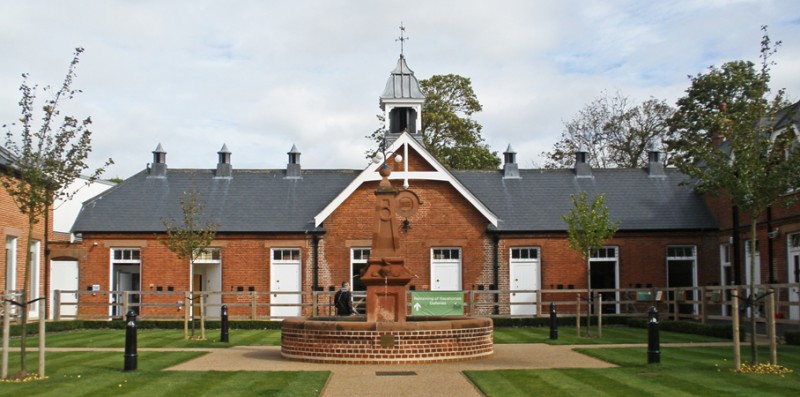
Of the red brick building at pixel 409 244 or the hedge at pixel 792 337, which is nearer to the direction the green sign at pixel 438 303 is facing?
the hedge

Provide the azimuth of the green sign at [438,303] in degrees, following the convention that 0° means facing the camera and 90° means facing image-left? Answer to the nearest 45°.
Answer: approximately 0°

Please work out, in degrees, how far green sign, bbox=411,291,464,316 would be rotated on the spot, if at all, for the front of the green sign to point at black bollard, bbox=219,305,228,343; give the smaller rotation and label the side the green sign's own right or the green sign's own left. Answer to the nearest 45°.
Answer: approximately 45° to the green sign's own right

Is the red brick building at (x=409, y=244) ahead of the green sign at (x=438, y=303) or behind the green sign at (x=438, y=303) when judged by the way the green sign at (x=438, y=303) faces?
behind

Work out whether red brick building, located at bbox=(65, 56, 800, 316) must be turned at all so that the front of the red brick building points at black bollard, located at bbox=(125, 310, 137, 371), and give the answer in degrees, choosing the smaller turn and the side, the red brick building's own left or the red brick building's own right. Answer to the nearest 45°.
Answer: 0° — it already faces it

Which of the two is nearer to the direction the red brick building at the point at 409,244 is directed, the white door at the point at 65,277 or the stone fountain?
the stone fountain

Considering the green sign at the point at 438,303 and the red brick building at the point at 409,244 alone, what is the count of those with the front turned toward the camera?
2

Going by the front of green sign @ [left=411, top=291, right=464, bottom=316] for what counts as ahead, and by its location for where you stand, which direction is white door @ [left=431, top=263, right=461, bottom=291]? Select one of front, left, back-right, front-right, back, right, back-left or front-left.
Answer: back
